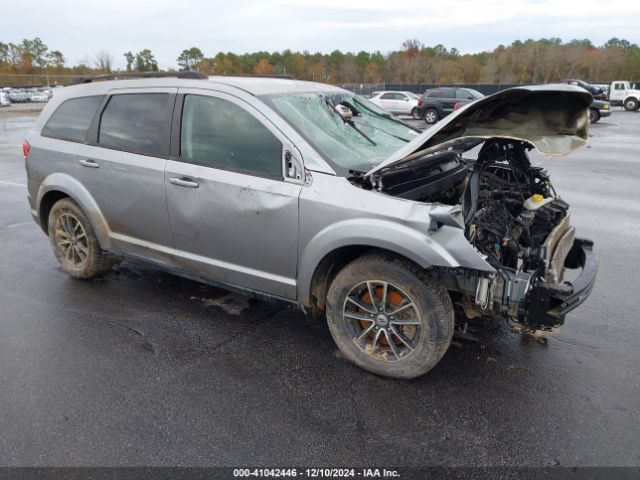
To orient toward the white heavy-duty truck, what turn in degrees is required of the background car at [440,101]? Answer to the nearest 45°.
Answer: approximately 45° to its left

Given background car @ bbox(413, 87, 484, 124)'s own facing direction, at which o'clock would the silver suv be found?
The silver suv is roughly at 3 o'clock from the background car.

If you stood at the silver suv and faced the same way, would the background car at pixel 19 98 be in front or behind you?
behind

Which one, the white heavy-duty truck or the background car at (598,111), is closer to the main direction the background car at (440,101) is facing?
the background car

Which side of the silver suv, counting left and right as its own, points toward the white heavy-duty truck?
left

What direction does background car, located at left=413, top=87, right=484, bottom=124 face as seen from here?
to the viewer's right

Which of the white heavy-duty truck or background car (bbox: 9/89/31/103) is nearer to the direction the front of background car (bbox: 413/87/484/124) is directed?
the white heavy-duty truck

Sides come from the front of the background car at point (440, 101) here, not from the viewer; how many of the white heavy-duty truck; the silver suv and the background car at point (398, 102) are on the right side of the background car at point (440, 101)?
1

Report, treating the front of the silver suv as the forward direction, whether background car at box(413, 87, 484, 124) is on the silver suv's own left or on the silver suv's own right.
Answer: on the silver suv's own left

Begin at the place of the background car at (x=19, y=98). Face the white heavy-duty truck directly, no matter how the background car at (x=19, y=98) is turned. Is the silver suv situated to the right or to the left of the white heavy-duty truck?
right

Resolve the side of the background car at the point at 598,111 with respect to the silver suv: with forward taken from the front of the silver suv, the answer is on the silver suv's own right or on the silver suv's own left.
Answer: on the silver suv's own left
